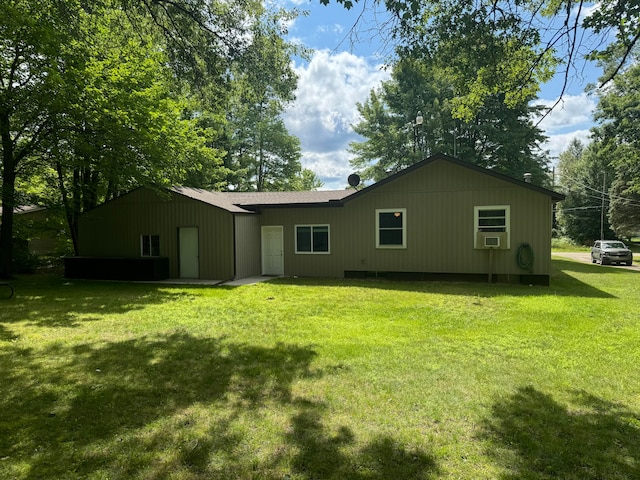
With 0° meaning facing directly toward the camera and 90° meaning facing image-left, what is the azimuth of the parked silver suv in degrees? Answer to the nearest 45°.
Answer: approximately 315°

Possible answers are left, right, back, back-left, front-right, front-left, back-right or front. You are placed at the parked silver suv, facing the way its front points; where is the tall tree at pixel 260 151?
back-right

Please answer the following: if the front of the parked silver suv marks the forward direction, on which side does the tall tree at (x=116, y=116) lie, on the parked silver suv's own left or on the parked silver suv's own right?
on the parked silver suv's own right

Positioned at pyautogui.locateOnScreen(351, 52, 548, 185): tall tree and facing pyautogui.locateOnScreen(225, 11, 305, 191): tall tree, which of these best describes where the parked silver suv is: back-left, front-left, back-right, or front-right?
back-left

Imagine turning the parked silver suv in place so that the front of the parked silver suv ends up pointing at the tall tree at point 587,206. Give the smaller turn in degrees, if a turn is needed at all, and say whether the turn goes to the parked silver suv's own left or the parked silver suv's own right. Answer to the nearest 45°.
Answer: approximately 135° to the parked silver suv's own left

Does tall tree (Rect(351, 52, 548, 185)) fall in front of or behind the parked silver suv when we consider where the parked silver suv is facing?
behind

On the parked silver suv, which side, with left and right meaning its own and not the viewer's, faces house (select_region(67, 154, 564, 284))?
right

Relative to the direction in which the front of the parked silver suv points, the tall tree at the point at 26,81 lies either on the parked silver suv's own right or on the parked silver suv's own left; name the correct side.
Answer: on the parked silver suv's own right

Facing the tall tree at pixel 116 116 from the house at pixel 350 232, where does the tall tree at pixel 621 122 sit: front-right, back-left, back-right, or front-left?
back-right
